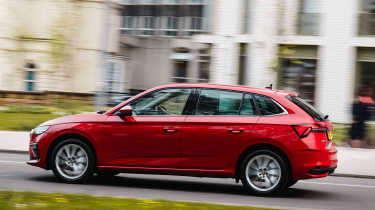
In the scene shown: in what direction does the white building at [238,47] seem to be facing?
toward the camera

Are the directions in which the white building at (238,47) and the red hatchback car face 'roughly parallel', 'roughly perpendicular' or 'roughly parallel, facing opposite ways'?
roughly perpendicular

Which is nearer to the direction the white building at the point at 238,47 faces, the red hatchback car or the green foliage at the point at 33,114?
the red hatchback car

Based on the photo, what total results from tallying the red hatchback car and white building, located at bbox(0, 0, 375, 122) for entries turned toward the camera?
1

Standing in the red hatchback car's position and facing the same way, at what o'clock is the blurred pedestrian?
The blurred pedestrian is roughly at 4 o'clock from the red hatchback car.

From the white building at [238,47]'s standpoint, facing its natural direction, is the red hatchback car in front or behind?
in front

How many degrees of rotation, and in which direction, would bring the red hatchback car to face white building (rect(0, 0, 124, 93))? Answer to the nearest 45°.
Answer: approximately 90° to its right

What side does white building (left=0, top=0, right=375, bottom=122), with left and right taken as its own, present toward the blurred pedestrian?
front

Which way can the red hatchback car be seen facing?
to the viewer's left
